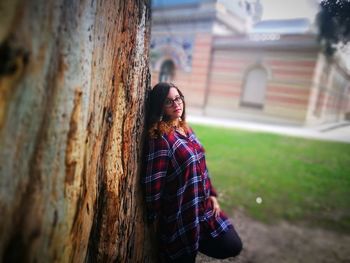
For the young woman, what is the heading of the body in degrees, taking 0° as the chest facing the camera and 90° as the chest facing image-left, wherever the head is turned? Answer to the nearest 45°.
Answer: approximately 315°

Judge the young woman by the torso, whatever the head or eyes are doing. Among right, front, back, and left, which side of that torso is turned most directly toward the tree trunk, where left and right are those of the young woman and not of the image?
right

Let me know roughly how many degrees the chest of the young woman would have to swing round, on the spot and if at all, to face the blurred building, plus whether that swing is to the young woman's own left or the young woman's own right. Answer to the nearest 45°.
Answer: approximately 135° to the young woman's own left

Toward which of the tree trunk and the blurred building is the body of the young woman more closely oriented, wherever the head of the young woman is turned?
the tree trunk

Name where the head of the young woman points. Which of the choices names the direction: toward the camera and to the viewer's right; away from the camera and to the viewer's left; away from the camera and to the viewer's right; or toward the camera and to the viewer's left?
toward the camera and to the viewer's right

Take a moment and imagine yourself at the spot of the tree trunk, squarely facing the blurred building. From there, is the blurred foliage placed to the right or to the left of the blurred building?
right
